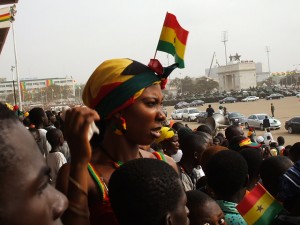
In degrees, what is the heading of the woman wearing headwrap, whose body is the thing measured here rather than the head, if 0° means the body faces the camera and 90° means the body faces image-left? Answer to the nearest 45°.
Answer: approximately 315°

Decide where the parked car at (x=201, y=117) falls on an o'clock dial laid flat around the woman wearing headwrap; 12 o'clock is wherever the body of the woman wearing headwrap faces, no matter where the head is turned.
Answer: The parked car is roughly at 8 o'clock from the woman wearing headwrap.

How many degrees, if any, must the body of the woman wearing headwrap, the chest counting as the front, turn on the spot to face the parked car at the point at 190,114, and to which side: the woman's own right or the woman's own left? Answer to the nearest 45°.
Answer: approximately 135° to the woman's own left

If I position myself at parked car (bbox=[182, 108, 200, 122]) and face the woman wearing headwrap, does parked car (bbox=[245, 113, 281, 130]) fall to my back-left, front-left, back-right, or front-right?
front-left

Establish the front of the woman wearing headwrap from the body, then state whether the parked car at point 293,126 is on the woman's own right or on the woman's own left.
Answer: on the woman's own left
